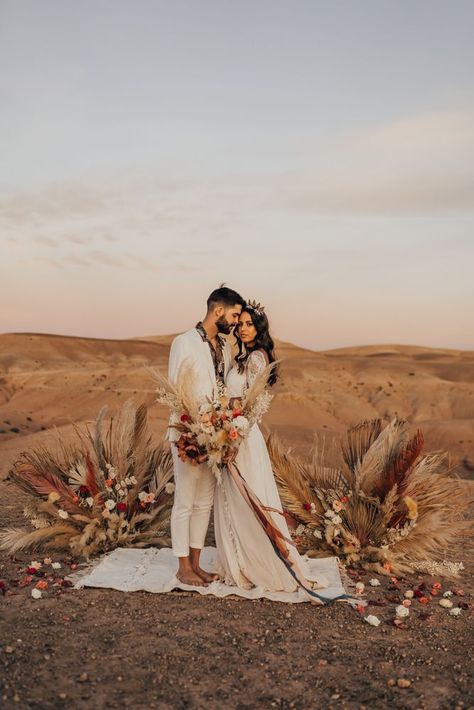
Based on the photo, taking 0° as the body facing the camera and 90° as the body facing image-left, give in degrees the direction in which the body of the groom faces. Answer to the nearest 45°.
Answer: approximately 315°

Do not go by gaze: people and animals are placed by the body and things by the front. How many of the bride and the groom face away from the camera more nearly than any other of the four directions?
0

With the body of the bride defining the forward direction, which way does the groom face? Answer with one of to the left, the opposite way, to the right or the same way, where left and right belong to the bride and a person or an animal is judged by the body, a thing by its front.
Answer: to the left

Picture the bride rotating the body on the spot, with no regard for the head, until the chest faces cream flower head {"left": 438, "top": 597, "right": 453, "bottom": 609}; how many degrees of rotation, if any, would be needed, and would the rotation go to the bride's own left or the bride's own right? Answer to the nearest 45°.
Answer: approximately 135° to the bride's own left

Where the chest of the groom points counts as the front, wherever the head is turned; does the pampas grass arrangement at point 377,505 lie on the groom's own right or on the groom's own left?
on the groom's own left

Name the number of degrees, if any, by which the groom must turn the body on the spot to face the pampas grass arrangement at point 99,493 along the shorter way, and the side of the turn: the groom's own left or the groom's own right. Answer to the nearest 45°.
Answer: approximately 180°

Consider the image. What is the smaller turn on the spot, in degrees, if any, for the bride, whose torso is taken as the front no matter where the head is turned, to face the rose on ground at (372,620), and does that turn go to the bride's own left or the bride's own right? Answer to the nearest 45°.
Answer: approximately 90° to the bride's own left

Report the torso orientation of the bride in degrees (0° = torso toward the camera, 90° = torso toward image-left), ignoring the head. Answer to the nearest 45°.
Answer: approximately 45°

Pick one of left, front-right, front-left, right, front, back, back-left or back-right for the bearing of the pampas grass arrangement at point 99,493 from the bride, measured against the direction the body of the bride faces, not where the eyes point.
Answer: right

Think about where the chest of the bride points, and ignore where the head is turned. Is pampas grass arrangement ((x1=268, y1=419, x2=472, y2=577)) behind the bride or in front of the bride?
behind
